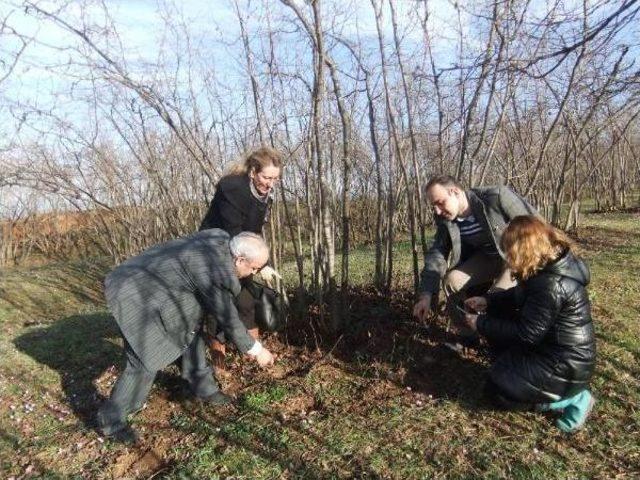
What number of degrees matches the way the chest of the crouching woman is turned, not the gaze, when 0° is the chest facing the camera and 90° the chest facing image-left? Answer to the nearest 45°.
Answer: approximately 90°

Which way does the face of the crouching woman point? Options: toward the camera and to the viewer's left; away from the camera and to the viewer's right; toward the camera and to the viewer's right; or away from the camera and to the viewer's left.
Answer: away from the camera and to the viewer's left

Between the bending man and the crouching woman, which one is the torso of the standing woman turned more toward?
the crouching woman

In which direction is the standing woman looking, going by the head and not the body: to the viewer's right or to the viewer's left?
to the viewer's right

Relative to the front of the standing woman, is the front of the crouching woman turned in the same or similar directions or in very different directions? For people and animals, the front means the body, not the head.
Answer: very different directions

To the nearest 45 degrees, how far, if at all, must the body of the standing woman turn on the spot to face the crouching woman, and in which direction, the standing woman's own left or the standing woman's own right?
0° — they already face them
